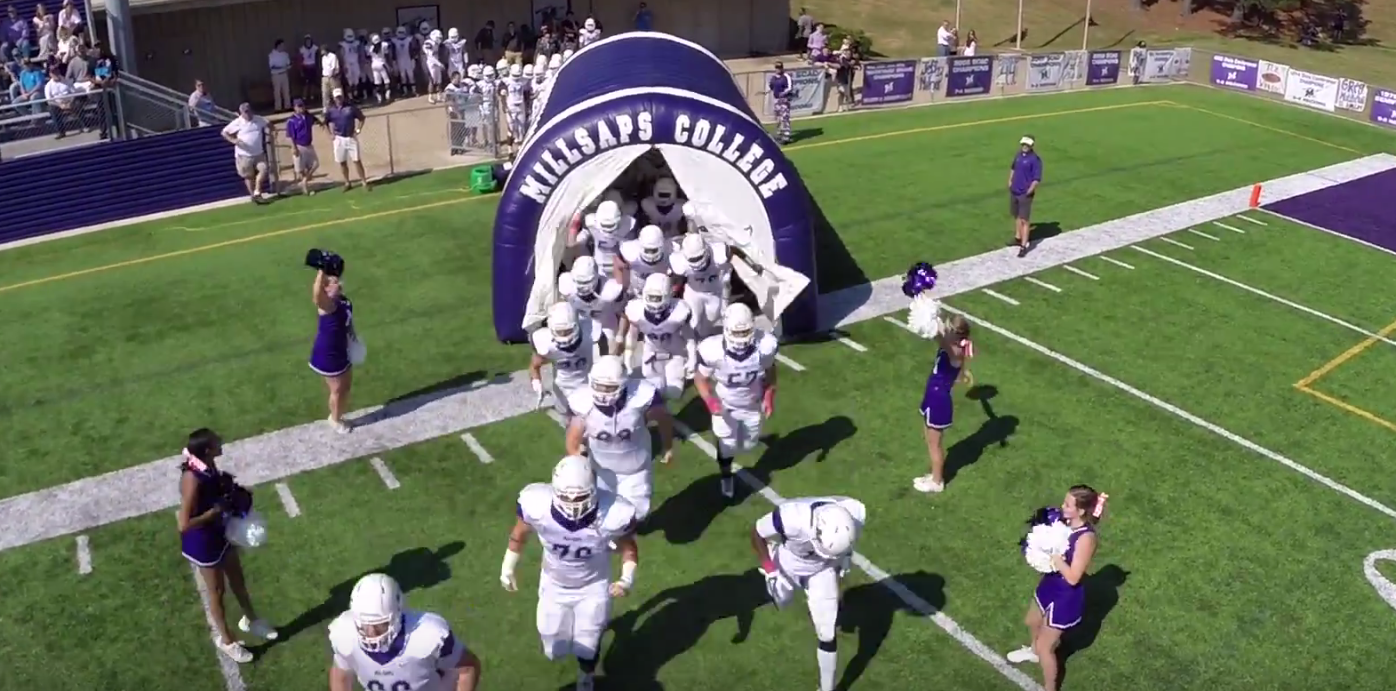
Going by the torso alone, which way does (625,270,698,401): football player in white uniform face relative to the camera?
toward the camera

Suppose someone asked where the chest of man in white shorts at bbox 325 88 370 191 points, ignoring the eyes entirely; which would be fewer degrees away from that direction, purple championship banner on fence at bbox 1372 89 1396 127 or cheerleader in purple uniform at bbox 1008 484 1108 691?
the cheerleader in purple uniform

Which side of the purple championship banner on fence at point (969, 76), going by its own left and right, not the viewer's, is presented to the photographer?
front

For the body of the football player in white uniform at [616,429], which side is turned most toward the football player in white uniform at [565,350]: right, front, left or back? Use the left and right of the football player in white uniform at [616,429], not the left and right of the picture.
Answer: back

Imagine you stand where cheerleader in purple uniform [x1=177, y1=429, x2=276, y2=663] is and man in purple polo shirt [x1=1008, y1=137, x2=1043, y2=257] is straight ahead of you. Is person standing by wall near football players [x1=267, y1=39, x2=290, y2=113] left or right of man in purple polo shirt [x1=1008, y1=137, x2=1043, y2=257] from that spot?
left

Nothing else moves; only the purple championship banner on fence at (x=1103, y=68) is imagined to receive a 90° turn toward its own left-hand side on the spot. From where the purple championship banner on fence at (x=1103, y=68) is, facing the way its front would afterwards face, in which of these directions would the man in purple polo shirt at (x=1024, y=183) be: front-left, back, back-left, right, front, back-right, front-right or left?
right

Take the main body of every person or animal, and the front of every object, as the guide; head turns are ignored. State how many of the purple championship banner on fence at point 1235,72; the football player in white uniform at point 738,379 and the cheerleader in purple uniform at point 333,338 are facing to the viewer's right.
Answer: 1

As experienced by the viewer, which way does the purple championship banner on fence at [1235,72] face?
facing the viewer and to the left of the viewer

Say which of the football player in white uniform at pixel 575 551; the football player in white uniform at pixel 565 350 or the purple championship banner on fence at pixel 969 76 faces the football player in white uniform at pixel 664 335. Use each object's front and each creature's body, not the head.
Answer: the purple championship banner on fence

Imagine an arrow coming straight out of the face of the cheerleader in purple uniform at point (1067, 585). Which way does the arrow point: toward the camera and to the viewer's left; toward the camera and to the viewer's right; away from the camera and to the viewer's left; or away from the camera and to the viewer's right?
toward the camera and to the viewer's left

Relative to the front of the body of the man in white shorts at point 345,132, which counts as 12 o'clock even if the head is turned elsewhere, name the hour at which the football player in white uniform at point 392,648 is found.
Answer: The football player in white uniform is roughly at 12 o'clock from the man in white shorts.

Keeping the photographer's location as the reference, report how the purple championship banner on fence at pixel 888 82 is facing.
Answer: facing the viewer
